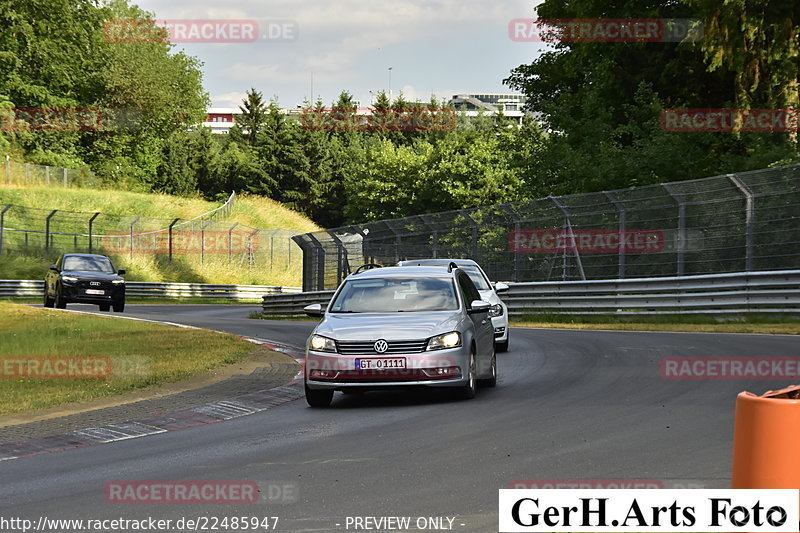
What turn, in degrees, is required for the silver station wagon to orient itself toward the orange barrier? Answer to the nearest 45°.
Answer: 0° — it already faces it

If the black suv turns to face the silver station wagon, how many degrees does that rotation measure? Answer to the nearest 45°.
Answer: approximately 45° to its right

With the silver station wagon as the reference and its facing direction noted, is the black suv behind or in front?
behind

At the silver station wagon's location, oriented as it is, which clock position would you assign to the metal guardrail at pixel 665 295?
The metal guardrail is roughly at 7 o'clock from the silver station wagon.

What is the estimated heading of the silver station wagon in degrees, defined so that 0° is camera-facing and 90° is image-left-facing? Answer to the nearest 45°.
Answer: approximately 0°

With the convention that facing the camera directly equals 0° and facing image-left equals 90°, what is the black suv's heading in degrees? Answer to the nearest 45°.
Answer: approximately 315°

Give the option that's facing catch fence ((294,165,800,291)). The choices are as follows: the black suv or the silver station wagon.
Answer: the black suv

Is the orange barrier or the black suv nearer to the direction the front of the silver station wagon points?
the orange barrier

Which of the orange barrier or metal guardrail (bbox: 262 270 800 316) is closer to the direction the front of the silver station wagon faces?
the orange barrier
